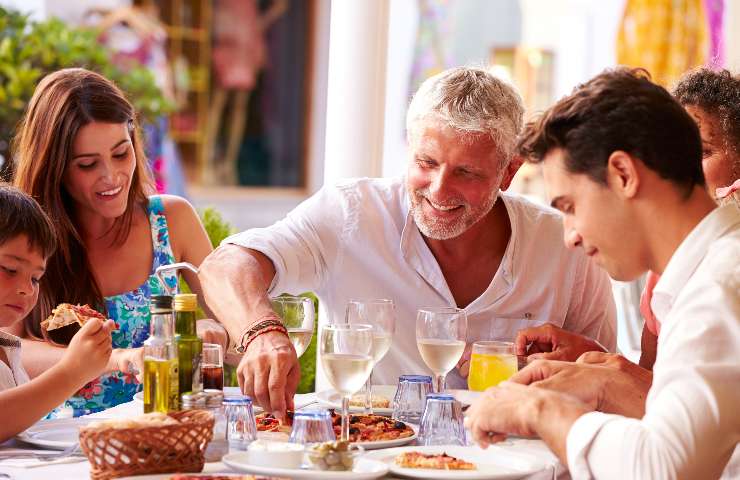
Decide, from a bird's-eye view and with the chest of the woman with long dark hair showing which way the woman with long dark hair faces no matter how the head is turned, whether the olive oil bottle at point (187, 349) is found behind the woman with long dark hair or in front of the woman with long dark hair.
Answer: in front

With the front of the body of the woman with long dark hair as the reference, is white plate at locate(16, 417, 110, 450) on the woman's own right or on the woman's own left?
on the woman's own right

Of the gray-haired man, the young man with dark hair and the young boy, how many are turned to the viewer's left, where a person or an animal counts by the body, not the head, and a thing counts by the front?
1

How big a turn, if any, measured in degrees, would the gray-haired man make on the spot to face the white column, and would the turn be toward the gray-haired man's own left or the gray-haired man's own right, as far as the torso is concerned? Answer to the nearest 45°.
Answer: approximately 180°

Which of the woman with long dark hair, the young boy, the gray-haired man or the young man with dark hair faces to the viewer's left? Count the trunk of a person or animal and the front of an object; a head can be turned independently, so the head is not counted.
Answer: the young man with dark hair

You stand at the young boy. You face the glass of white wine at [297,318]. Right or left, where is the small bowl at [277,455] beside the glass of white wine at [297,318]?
right

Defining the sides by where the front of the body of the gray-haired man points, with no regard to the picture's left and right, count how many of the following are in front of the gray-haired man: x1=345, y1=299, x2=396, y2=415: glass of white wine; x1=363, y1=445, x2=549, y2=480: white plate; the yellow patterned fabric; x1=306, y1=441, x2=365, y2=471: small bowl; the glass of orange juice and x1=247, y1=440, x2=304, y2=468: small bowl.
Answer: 5

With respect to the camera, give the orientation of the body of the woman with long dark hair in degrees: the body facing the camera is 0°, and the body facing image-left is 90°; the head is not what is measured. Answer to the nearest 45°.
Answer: approximately 315°

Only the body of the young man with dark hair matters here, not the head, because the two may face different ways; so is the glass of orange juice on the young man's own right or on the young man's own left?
on the young man's own right

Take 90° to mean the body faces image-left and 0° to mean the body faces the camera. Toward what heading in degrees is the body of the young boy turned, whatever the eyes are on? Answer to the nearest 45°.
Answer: approximately 315°

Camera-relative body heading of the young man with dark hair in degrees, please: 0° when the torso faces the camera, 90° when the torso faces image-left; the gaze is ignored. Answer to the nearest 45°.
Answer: approximately 90°
